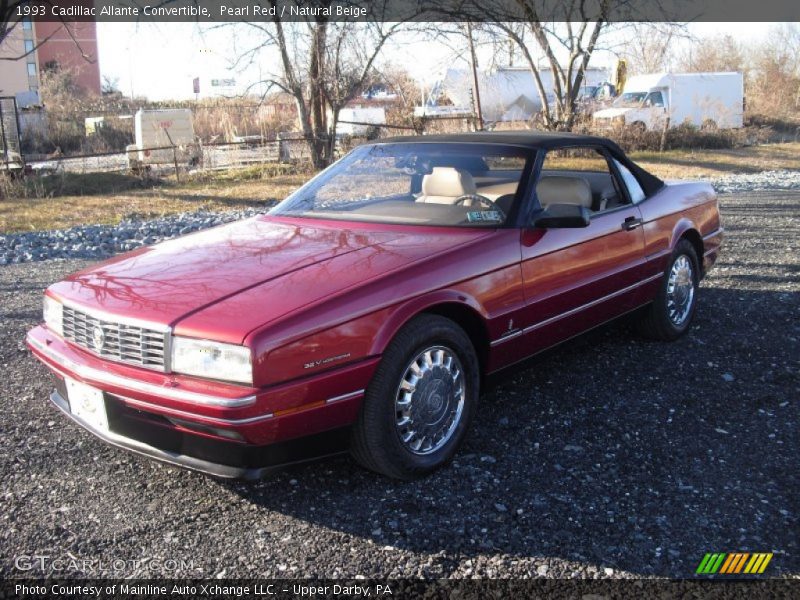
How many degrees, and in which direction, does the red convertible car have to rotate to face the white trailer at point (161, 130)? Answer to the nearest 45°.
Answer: approximately 135° to its right

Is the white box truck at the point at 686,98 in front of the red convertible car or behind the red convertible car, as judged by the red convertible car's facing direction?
behind

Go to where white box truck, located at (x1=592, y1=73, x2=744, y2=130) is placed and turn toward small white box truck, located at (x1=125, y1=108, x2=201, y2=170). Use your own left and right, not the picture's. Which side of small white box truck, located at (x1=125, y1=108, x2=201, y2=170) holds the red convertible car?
left

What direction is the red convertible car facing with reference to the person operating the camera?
facing the viewer and to the left of the viewer
